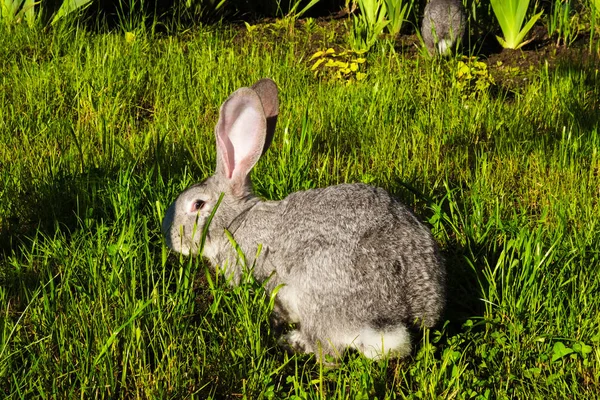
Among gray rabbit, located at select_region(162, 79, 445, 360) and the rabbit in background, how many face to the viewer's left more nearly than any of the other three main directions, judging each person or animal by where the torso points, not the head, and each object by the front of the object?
1

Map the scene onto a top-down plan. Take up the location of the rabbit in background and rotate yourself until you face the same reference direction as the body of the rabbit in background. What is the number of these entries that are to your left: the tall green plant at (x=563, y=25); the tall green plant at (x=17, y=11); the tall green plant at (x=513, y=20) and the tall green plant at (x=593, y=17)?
1

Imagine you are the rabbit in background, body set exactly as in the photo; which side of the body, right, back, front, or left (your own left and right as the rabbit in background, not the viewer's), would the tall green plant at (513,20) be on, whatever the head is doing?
right

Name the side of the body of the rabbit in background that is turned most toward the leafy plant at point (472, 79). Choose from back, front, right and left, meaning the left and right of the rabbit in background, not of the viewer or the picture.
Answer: back

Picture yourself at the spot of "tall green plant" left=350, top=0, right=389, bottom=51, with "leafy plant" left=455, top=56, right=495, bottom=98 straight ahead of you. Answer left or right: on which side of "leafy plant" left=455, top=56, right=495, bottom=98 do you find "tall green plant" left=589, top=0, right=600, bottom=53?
left

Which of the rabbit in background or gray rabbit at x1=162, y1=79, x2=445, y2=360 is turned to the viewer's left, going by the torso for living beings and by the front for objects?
the gray rabbit

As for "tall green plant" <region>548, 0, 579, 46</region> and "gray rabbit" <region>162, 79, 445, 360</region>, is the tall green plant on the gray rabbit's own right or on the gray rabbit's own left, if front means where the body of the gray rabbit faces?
on the gray rabbit's own right

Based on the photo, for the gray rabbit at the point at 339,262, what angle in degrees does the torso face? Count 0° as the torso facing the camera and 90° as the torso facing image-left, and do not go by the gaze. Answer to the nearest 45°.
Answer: approximately 90°

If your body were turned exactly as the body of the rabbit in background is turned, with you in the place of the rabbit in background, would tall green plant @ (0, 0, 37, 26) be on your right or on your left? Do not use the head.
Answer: on your left

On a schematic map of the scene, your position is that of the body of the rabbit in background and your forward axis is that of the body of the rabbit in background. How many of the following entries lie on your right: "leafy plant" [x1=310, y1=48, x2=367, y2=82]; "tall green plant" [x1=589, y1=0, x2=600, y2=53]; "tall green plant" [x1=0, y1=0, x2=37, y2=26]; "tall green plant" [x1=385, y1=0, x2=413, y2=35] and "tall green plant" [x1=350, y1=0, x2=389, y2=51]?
1

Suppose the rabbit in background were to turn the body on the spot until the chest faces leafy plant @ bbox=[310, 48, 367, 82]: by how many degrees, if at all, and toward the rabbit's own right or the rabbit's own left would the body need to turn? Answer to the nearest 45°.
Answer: approximately 135° to the rabbit's own left

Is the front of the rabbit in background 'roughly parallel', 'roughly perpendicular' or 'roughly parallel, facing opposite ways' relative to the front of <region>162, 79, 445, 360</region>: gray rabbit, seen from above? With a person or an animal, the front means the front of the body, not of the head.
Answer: roughly perpendicular

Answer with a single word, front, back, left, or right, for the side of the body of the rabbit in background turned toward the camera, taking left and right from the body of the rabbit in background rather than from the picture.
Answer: back

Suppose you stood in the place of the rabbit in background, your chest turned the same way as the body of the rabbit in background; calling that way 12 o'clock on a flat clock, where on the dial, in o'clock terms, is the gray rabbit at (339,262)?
The gray rabbit is roughly at 6 o'clock from the rabbit in background.

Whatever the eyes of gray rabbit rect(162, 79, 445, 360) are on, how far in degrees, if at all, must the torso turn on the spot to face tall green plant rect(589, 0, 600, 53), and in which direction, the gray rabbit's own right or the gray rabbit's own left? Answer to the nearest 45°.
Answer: approximately 135° to the gray rabbit's own right
